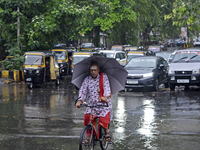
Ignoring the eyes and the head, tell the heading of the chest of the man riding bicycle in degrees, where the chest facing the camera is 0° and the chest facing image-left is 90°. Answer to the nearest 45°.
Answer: approximately 0°

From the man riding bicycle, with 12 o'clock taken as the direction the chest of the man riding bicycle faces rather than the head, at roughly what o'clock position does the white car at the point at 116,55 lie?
The white car is roughly at 6 o'clock from the man riding bicycle.

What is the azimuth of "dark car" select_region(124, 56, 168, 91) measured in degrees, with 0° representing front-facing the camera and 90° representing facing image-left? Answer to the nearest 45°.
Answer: approximately 45°

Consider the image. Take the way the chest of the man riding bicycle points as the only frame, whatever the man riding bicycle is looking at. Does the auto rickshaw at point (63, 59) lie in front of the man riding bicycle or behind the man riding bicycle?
behind

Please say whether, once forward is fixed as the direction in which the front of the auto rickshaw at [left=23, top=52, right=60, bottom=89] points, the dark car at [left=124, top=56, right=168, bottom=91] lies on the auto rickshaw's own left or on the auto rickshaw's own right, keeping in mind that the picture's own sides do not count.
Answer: on the auto rickshaw's own left
